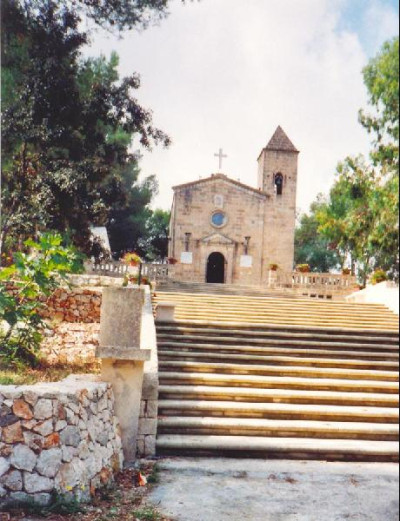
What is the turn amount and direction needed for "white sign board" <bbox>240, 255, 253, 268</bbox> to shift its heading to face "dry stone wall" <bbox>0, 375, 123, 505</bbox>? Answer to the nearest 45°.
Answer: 0° — it already faces it

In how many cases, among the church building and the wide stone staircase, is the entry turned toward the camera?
2

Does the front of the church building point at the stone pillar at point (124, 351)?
yes

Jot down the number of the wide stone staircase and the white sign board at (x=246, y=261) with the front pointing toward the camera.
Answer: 2

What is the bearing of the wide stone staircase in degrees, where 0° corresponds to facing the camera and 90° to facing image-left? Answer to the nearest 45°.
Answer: approximately 0°

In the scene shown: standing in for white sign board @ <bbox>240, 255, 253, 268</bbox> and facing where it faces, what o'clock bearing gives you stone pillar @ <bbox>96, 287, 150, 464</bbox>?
The stone pillar is roughly at 12 o'clock from the white sign board.

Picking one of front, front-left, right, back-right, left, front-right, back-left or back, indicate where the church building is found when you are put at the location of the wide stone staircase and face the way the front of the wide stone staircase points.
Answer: back
